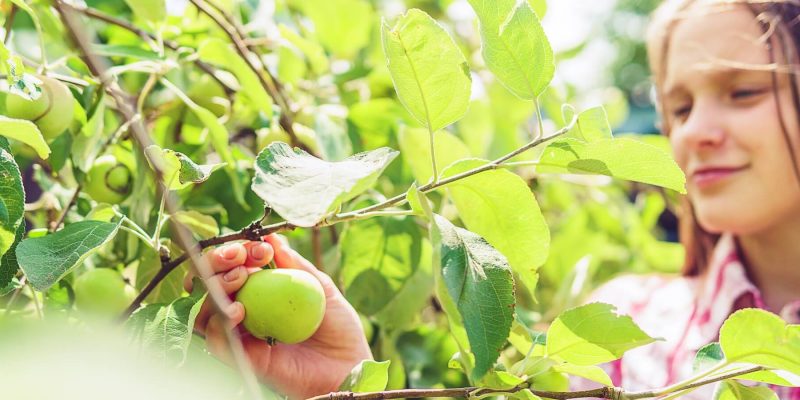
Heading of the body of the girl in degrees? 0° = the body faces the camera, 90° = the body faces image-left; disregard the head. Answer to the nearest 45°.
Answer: approximately 45°
